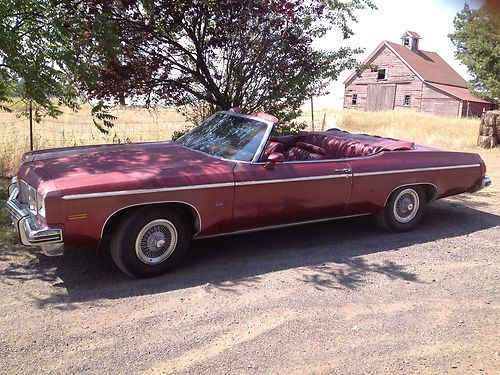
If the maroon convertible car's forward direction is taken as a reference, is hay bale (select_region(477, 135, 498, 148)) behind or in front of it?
behind

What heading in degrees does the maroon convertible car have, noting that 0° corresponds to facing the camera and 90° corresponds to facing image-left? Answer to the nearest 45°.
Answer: approximately 45°

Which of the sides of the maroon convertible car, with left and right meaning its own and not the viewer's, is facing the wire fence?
right

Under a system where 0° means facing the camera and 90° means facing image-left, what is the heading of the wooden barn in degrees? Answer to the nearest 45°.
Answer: approximately 45°

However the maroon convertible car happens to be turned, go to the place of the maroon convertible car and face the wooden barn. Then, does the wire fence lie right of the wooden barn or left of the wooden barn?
left

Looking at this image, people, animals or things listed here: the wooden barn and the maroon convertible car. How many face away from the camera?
0

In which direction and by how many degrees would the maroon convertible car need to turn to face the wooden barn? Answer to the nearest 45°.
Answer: approximately 135° to its right

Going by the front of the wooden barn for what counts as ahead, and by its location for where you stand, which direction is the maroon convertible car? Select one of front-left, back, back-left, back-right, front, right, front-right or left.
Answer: front-left

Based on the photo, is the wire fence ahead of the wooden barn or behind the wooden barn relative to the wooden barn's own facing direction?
ahead
